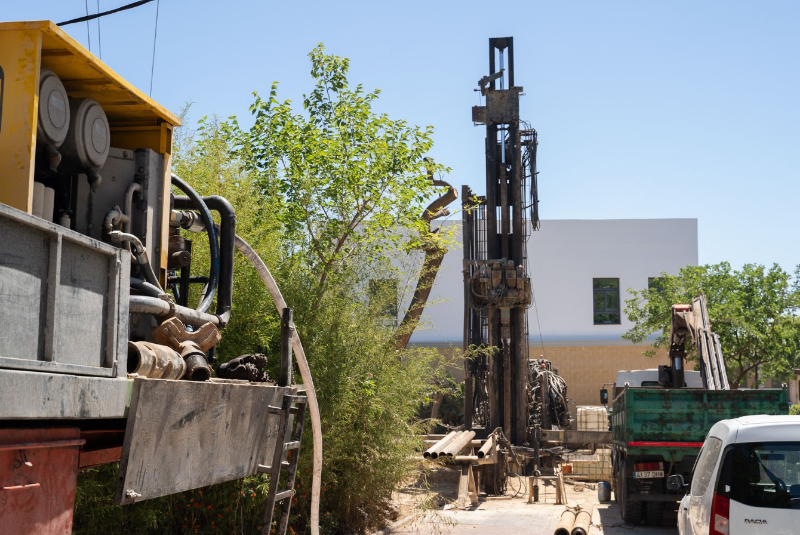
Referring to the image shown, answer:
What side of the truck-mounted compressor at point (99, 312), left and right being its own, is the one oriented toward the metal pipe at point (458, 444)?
back

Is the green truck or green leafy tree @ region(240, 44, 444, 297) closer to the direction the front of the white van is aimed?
the green truck

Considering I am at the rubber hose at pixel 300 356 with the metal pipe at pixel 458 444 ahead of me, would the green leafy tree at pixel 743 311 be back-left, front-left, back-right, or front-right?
front-right

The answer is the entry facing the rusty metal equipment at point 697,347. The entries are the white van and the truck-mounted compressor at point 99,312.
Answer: the white van

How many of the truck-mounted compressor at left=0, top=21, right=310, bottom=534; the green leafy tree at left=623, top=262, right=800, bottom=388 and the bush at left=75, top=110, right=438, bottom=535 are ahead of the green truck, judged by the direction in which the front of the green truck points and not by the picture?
1

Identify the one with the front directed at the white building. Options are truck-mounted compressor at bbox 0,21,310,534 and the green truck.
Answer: the green truck

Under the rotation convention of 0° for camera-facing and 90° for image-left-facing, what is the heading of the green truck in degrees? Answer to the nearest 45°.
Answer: approximately 180°

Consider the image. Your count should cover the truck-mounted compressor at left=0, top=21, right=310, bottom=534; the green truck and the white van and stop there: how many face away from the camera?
2

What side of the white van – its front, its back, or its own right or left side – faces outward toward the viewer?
back

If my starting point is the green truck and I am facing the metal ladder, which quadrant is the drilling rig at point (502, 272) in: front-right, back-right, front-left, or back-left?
back-right
